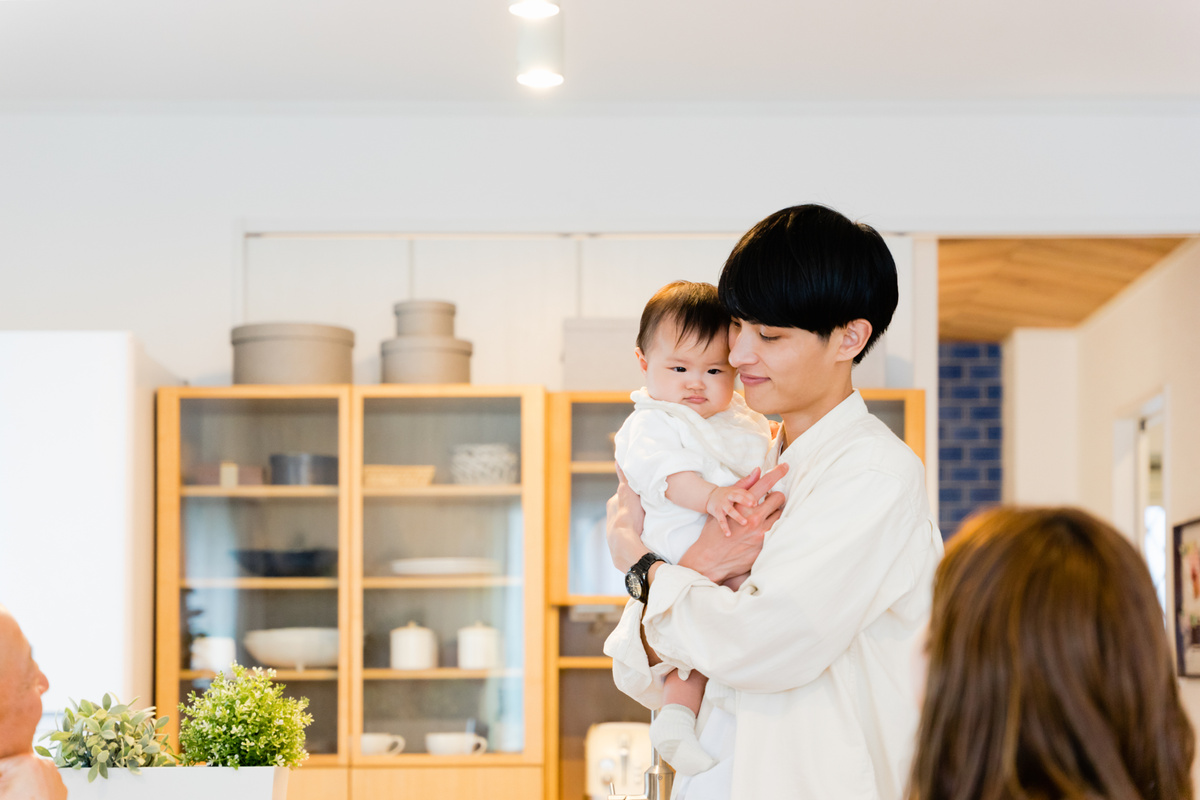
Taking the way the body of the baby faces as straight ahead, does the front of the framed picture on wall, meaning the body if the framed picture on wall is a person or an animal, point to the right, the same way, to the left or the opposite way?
to the right

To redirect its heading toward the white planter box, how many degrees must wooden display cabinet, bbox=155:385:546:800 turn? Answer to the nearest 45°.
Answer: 0° — it already faces it

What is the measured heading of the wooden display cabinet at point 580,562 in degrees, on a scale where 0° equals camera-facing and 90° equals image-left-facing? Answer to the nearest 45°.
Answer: approximately 0°

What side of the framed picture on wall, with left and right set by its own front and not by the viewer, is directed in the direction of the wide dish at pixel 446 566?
front

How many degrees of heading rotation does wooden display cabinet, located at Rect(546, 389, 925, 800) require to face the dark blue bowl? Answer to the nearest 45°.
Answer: approximately 90° to its right

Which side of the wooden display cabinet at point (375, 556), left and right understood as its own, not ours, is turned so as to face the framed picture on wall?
left

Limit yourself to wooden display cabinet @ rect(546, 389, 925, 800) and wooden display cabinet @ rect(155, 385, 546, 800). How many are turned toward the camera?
2

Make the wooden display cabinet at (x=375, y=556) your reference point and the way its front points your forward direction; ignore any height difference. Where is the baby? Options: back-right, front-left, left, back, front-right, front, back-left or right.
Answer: front

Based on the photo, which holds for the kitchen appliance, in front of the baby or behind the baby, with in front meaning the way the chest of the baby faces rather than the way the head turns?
behind

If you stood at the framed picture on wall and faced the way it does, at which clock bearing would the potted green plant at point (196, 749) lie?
The potted green plant is roughly at 11 o'clock from the framed picture on wall.

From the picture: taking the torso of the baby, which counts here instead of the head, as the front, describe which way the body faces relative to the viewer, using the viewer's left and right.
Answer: facing the viewer and to the right of the viewer

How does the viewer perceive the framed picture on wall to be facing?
facing the viewer and to the left of the viewer

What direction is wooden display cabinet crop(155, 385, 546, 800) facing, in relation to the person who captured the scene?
facing the viewer

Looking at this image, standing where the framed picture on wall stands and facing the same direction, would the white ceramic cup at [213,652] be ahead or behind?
ahead
